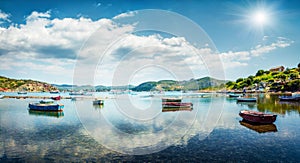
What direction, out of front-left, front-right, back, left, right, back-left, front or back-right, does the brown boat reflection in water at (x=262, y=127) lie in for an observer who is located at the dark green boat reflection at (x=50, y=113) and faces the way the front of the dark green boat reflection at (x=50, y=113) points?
back-left
